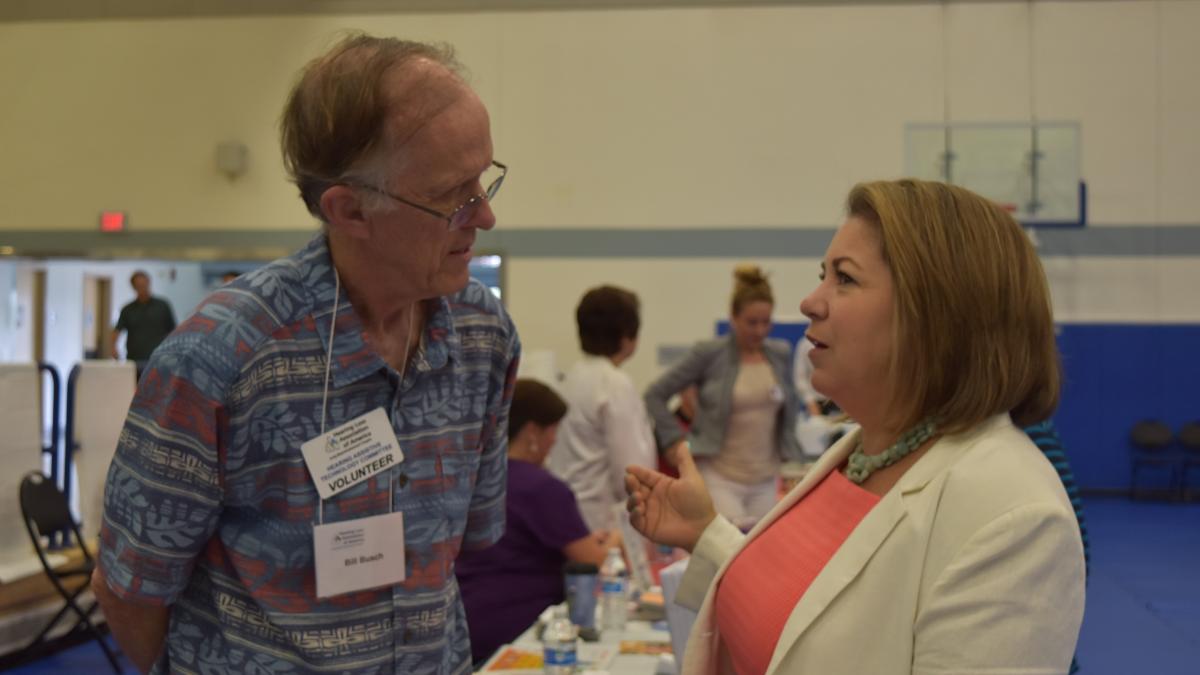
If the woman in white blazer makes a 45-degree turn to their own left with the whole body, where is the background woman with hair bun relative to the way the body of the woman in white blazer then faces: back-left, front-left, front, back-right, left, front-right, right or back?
back

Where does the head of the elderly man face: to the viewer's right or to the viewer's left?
to the viewer's right

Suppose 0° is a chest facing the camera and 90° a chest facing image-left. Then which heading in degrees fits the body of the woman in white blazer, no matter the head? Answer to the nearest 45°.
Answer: approximately 45°

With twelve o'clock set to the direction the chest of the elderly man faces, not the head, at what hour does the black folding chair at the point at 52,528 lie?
The black folding chair is roughly at 7 o'clock from the elderly man.

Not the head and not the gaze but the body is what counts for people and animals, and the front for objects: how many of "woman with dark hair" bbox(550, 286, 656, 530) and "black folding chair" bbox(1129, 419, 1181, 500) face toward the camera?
1

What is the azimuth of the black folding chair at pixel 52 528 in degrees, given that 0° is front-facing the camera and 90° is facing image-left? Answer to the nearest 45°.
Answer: approximately 315°

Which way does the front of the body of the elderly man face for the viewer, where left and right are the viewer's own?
facing the viewer and to the right of the viewer

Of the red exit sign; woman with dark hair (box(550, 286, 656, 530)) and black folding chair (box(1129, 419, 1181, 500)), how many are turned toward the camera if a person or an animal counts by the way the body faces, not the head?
2

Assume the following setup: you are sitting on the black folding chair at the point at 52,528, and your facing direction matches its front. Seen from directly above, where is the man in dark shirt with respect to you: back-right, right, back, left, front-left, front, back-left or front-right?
back-left
